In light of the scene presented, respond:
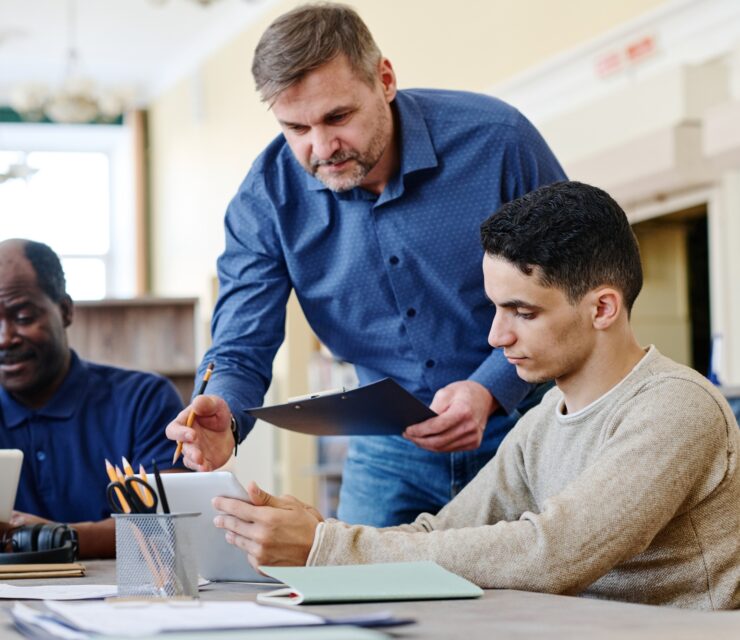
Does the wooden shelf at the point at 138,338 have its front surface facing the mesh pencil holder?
yes

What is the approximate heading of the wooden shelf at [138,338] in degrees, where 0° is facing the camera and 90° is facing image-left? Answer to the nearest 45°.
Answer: approximately 0°

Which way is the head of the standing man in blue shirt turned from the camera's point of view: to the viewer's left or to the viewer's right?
to the viewer's left

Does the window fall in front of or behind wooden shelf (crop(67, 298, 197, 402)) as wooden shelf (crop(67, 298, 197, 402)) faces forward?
behind

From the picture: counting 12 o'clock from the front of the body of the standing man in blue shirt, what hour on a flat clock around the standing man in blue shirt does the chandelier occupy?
The chandelier is roughly at 4 o'clock from the standing man in blue shirt.

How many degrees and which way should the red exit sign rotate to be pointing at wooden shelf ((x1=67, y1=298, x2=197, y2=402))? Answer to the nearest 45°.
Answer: approximately 45° to its right

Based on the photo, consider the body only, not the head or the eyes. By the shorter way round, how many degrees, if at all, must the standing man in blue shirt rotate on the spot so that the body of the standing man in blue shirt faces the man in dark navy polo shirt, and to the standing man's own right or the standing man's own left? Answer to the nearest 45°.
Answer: approximately 90° to the standing man's own right

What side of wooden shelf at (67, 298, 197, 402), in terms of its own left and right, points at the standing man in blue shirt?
front

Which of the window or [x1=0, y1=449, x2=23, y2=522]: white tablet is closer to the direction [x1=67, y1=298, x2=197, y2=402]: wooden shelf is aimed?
the white tablet

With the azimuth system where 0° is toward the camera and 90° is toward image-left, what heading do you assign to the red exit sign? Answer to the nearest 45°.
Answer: approximately 45°
